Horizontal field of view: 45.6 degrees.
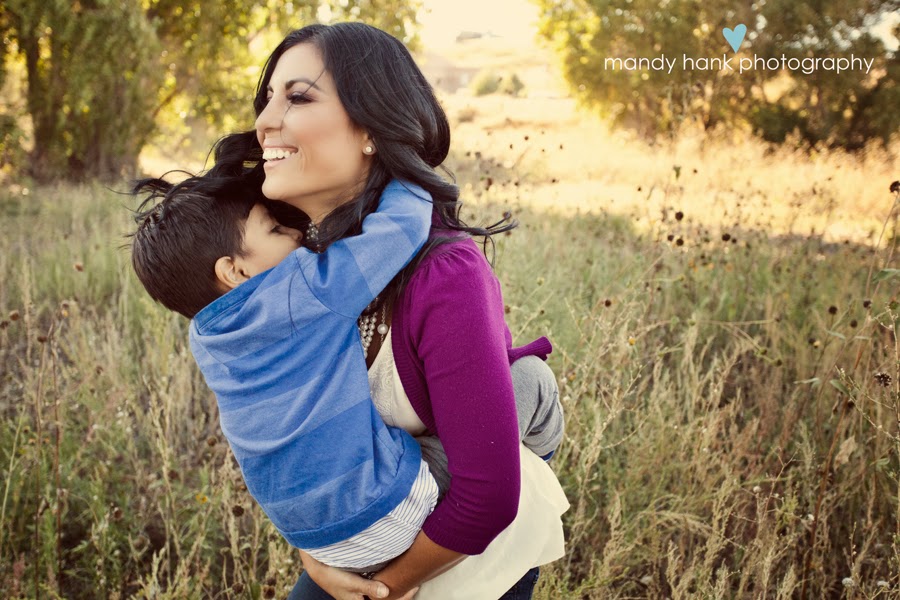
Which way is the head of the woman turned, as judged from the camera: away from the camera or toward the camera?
toward the camera

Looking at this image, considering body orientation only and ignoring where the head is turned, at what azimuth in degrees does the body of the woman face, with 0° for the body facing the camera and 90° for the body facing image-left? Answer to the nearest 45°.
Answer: approximately 90°

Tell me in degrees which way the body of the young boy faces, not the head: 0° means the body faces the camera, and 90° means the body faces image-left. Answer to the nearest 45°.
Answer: approximately 225°

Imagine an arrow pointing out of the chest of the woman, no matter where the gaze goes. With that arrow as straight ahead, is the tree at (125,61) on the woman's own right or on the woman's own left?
on the woman's own right

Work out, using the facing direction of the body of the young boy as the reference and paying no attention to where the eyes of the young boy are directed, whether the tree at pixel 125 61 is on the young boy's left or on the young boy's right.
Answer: on the young boy's left

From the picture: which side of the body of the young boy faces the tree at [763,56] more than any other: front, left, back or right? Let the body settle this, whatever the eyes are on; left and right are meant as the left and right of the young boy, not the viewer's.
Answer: front

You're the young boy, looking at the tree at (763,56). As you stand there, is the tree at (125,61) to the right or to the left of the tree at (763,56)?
left

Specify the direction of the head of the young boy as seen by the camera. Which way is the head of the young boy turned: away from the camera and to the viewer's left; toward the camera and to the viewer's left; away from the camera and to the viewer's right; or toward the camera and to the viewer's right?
away from the camera and to the viewer's right

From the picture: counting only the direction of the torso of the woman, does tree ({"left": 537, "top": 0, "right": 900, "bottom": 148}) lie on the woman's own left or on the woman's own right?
on the woman's own right
